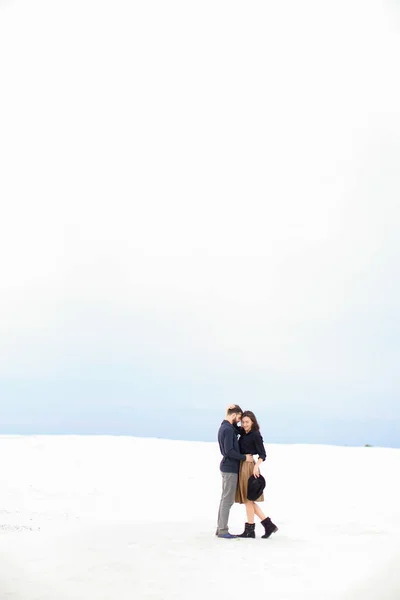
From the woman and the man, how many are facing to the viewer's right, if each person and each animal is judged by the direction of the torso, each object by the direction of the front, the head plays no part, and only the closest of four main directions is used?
1

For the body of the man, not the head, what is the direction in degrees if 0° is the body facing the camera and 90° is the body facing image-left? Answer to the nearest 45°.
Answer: approximately 270°

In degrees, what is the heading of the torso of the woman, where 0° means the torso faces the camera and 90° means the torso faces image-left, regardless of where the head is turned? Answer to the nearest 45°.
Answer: approximately 45°

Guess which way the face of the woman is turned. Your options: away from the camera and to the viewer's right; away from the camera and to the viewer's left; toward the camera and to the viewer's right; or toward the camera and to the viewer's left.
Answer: toward the camera and to the viewer's left

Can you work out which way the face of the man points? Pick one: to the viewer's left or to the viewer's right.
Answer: to the viewer's right
